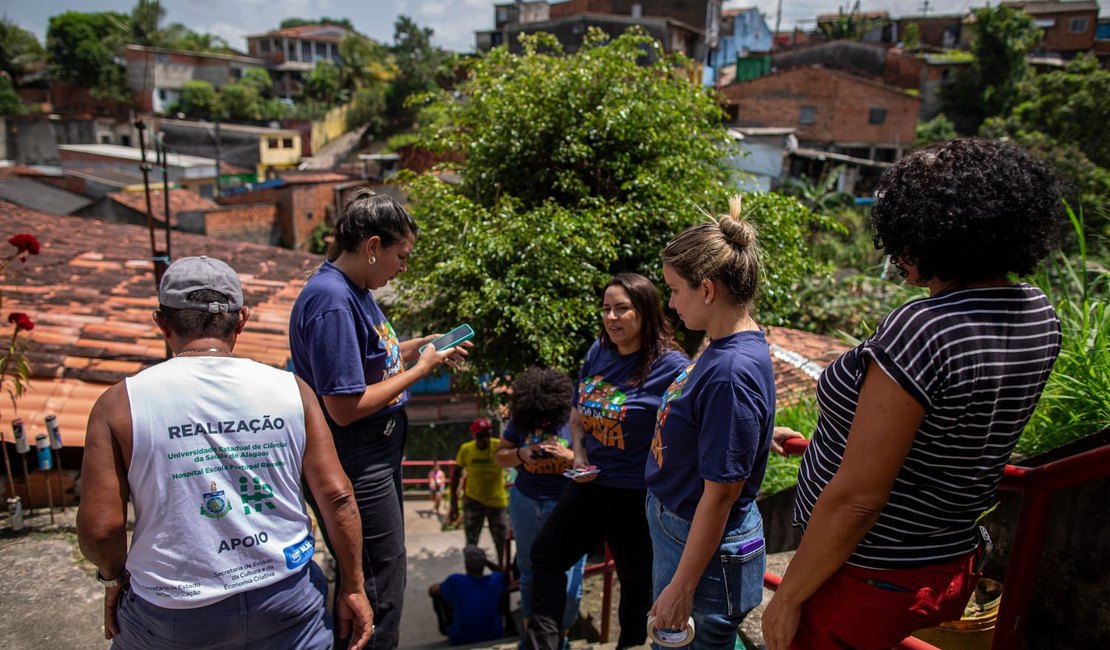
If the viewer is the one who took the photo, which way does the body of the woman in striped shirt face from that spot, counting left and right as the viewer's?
facing away from the viewer and to the left of the viewer

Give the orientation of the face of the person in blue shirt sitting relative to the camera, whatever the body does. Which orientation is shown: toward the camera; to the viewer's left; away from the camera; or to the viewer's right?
away from the camera

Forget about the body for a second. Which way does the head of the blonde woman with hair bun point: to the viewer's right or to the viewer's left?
to the viewer's left

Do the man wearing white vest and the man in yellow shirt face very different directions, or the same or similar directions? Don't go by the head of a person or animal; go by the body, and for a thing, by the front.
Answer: very different directions

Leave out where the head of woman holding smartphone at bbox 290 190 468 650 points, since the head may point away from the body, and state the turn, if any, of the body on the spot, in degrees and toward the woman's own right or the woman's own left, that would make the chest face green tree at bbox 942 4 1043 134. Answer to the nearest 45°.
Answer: approximately 45° to the woman's own left

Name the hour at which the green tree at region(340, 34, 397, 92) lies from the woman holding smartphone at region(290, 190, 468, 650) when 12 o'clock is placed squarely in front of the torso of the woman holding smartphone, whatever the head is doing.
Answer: The green tree is roughly at 9 o'clock from the woman holding smartphone.

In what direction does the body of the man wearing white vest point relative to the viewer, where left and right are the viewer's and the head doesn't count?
facing away from the viewer

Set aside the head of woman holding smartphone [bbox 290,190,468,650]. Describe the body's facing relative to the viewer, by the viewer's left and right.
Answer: facing to the right of the viewer

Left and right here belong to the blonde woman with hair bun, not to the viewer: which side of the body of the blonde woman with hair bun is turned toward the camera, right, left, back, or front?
left

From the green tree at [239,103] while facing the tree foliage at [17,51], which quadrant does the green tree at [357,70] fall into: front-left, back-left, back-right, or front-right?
back-right

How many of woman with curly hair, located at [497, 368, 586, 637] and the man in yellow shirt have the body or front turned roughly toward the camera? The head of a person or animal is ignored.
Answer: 2

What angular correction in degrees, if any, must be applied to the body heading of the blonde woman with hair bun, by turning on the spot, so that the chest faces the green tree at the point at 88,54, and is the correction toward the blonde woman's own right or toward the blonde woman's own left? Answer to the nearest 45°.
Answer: approximately 45° to the blonde woman's own right
